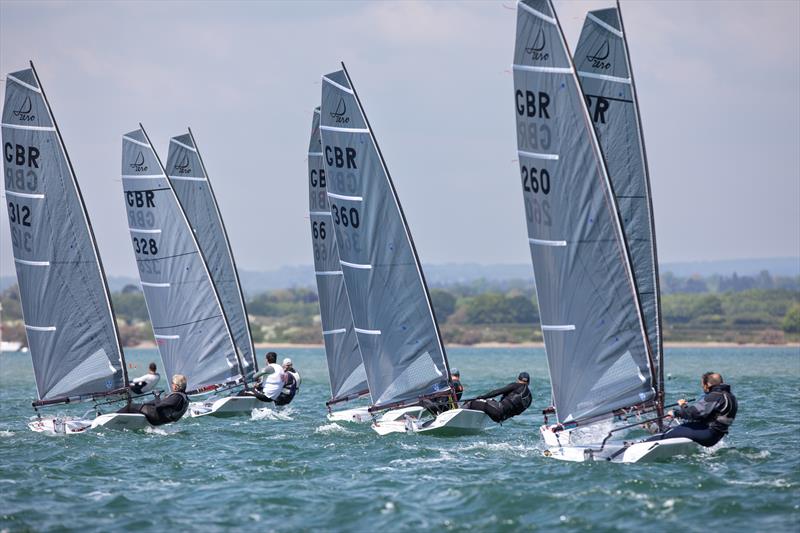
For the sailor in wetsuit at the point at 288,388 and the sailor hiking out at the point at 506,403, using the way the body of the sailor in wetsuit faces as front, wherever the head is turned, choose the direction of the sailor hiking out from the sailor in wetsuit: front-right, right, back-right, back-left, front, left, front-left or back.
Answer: back-left

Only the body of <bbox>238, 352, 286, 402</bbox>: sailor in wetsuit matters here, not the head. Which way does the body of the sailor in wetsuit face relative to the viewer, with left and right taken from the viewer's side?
facing away from the viewer and to the left of the viewer

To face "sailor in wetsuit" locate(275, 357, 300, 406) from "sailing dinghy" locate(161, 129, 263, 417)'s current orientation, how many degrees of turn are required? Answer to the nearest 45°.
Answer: approximately 135° to its right

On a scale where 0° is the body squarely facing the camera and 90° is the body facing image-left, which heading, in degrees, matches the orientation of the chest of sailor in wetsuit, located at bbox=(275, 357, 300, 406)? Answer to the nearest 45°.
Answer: approximately 90°

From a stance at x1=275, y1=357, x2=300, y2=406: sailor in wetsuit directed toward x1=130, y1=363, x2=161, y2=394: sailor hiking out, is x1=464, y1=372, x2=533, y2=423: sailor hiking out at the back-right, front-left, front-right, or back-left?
back-left

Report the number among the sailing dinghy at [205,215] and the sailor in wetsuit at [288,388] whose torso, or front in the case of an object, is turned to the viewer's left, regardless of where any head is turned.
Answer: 1

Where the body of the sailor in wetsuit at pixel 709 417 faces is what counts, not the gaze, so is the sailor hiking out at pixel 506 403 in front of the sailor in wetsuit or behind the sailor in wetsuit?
in front

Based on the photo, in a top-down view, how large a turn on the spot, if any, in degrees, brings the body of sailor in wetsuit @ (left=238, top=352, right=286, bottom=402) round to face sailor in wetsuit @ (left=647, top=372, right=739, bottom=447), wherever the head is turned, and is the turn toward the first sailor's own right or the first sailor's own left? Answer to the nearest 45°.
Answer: approximately 180°

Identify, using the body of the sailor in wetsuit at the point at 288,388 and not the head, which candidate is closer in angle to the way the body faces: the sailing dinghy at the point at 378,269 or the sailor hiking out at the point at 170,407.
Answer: the sailor hiking out

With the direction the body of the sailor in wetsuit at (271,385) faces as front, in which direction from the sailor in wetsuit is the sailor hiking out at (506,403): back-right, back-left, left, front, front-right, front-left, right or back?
back
